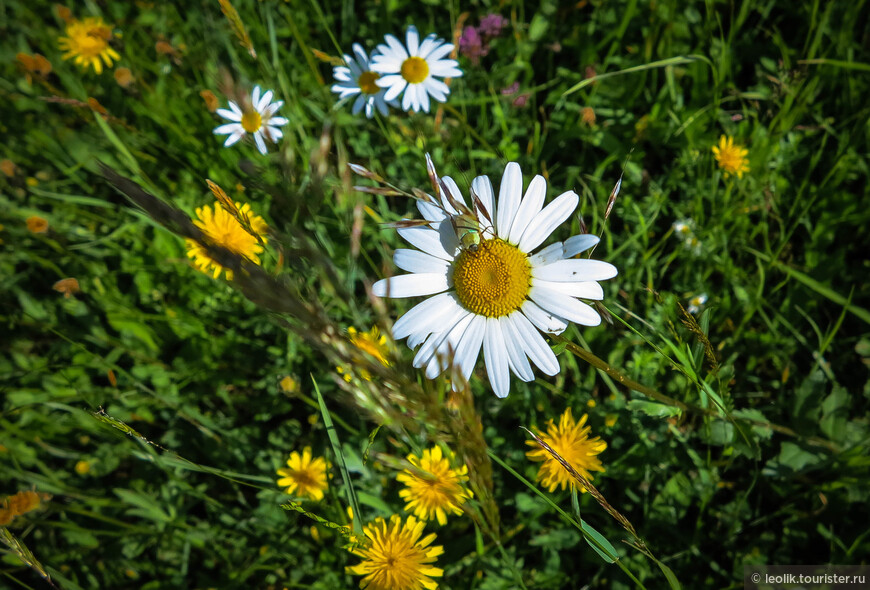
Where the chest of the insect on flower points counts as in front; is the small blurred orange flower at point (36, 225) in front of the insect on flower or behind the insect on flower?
behind

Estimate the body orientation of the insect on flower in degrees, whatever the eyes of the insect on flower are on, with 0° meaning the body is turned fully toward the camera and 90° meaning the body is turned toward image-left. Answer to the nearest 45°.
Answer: approximately 315°
